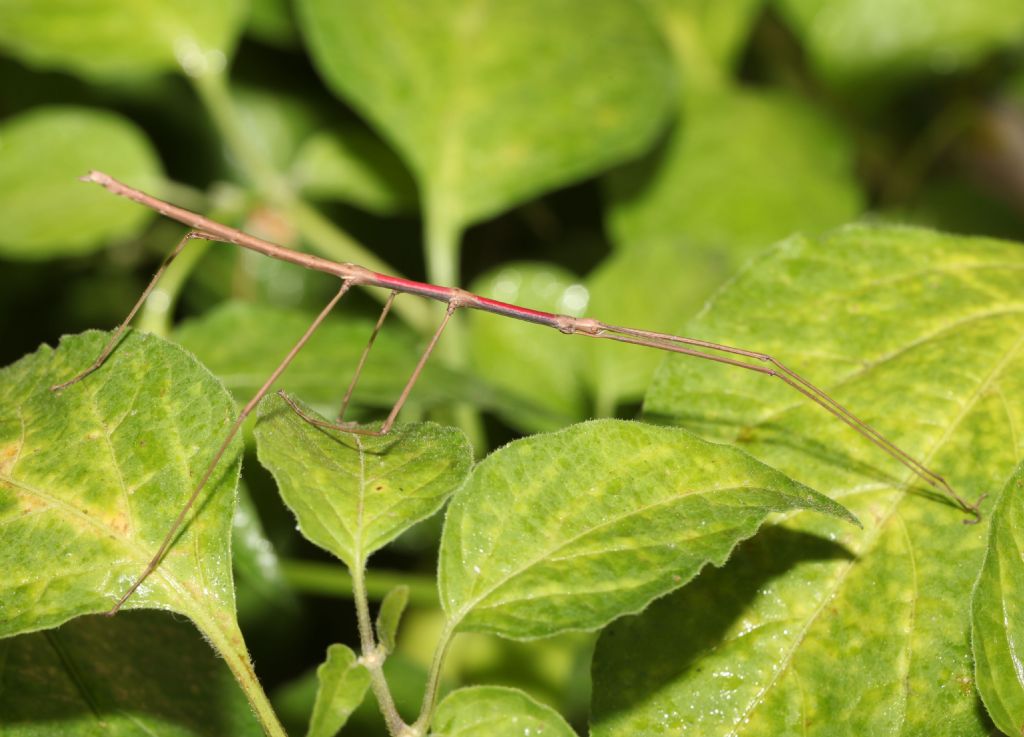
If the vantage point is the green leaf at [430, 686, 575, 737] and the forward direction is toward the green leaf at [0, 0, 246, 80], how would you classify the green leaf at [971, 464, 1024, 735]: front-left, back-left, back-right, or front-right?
back-right

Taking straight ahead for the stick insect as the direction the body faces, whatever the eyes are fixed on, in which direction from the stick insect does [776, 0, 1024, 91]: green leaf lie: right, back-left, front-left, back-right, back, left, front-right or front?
front-left

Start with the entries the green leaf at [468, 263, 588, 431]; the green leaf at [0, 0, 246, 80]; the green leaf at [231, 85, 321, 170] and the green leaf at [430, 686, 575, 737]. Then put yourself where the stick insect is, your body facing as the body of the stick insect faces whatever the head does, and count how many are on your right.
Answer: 1

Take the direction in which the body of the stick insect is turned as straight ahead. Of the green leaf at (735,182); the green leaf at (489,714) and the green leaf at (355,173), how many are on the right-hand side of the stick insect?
1

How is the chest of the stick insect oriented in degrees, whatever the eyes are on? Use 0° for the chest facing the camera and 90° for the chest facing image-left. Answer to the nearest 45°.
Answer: approximately 270°

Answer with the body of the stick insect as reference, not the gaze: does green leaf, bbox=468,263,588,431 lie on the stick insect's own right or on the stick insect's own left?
on the stick insect's own left
